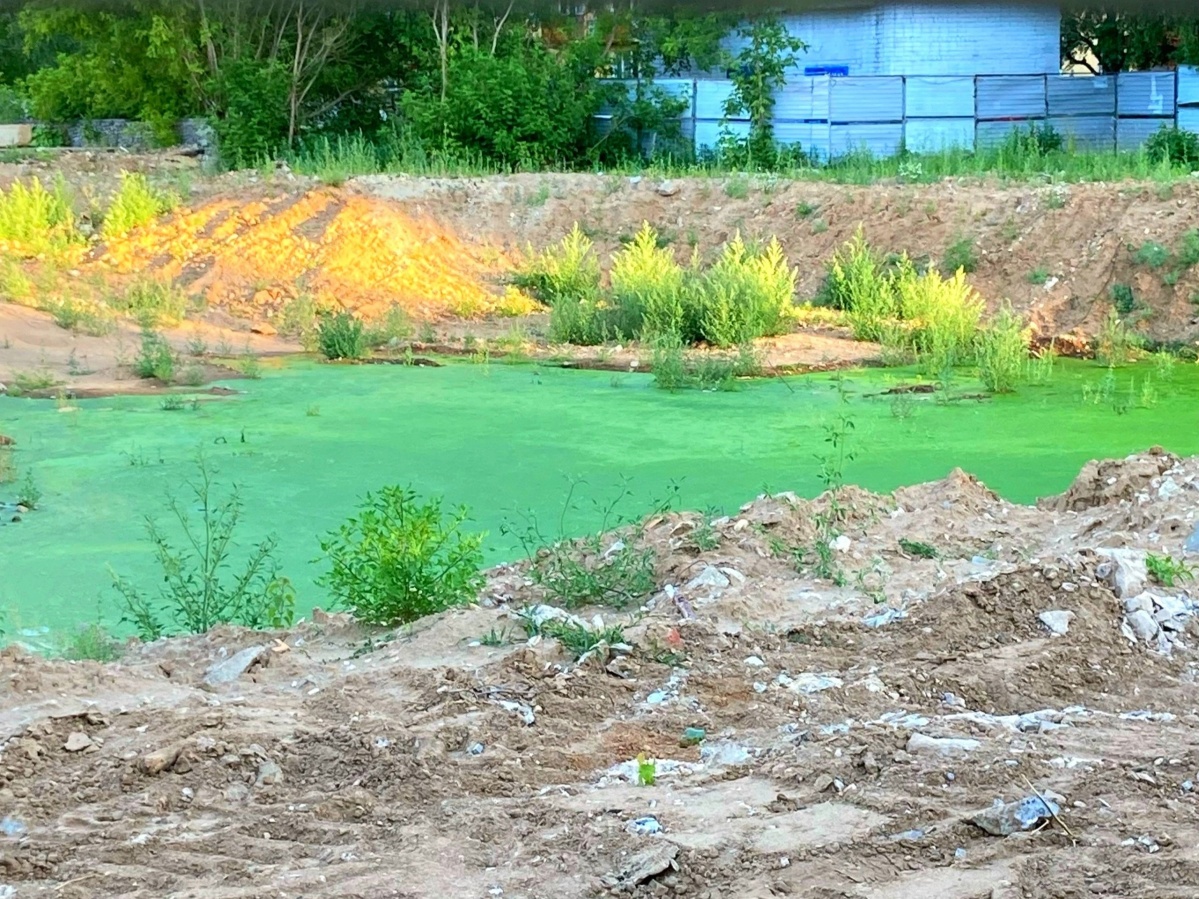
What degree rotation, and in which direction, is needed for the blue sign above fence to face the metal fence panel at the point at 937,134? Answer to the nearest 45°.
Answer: approximately 90° to its left

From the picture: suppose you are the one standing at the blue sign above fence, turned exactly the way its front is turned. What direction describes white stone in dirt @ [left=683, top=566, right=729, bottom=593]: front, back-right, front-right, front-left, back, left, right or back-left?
front

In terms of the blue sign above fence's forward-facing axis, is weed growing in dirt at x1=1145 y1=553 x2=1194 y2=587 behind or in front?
in front

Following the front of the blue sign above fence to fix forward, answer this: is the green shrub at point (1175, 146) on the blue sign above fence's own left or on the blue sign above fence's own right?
on the blue sign above fence's own left

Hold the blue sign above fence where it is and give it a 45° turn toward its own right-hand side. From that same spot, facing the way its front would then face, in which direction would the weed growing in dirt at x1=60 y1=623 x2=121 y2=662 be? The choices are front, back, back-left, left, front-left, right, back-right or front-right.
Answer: front-left

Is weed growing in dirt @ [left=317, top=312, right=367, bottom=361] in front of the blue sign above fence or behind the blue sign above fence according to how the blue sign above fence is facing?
in front

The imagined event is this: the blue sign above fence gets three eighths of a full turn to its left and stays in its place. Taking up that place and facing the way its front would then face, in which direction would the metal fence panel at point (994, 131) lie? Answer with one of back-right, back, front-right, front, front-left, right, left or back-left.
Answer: front-right

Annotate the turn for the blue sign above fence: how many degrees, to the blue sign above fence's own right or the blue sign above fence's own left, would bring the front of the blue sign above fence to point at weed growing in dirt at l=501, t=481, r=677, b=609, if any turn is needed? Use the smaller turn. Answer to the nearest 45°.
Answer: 0° — it already faces it

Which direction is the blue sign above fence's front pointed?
toward the camera

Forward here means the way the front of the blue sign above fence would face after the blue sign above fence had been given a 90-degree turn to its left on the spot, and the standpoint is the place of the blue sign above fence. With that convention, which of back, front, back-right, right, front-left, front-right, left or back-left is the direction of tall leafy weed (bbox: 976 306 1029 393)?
right

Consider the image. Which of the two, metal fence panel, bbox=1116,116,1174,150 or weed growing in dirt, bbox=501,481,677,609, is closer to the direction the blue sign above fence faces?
the weed growing in dirt

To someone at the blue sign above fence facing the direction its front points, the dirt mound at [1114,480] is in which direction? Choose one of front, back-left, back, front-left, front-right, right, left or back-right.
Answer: front

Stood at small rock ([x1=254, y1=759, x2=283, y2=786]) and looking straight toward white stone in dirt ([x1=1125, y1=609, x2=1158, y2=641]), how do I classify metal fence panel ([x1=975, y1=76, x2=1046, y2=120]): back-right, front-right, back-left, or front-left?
front-left

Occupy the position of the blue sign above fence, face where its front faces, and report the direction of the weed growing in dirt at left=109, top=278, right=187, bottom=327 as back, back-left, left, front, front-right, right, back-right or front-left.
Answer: front-right

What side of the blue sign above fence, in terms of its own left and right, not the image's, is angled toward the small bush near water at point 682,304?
front

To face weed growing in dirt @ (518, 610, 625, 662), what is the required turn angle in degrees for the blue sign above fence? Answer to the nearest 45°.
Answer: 0° — it already faces it

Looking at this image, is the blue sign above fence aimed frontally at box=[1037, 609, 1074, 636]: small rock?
yes

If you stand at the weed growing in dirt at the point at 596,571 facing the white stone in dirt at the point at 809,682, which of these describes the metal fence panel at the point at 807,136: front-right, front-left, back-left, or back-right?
back-left

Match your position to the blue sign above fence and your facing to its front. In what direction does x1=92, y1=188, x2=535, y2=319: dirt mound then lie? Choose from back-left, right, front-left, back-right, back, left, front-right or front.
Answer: front-right

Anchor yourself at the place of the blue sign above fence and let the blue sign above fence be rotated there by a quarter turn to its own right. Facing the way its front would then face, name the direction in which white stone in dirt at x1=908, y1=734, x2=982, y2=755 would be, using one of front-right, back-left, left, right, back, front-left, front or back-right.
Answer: left

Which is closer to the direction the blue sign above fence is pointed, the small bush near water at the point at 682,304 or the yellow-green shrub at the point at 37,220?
the small bush near water
